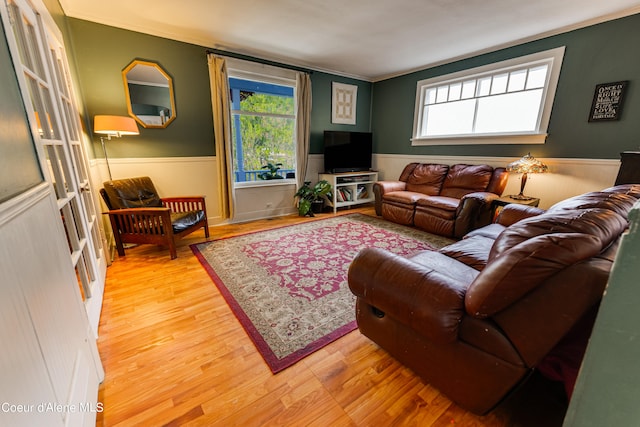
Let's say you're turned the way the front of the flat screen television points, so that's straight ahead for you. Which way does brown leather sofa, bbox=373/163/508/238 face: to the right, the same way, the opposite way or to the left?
to the right

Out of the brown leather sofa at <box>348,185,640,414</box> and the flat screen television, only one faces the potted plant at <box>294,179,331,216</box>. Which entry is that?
the brown leather sofa

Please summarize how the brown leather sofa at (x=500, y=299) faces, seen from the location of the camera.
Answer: facing away from the viewer and to the left of the viewer

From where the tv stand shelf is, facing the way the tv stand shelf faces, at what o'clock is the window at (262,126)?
The window is roughly at 4 o'clock from the tv stand shelf.

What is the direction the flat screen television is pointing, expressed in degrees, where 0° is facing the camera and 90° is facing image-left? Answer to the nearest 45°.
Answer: approximately 315°

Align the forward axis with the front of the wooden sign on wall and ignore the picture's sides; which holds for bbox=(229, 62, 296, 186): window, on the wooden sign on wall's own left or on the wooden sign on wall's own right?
on the wooden sign on wall's own right

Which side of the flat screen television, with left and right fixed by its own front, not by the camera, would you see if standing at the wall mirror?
right

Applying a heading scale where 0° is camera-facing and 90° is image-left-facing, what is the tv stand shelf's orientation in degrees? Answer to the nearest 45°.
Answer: approximately 315°

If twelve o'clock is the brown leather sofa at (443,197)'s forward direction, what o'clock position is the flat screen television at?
The flat screen television is roughly at 2 o'clock from the brown leather sofa.

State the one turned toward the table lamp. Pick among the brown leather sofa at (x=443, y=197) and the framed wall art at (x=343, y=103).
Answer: the framed wall art

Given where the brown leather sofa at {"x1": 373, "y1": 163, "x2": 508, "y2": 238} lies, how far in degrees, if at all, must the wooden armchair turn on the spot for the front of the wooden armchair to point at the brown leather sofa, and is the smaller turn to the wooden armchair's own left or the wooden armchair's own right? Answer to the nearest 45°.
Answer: approximately 45° to the wooden armchair's own left

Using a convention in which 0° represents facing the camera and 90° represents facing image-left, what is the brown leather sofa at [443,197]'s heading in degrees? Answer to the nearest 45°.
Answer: approximately 45°

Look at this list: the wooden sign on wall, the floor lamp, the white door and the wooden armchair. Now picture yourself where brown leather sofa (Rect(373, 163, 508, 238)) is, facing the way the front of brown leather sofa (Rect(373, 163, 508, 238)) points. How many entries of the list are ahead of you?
3
